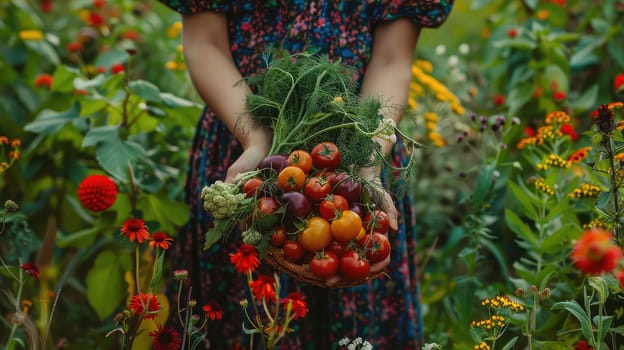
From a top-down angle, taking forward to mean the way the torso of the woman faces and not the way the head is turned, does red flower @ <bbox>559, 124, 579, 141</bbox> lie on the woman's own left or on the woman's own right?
on the woman's own left

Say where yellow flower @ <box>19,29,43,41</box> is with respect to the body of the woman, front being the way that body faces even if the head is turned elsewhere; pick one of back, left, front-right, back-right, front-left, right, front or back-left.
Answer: back-right

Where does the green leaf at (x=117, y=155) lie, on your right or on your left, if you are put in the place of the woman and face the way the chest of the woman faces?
on your right

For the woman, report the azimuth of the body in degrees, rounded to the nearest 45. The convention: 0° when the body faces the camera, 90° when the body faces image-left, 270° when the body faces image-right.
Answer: approximately 0°
